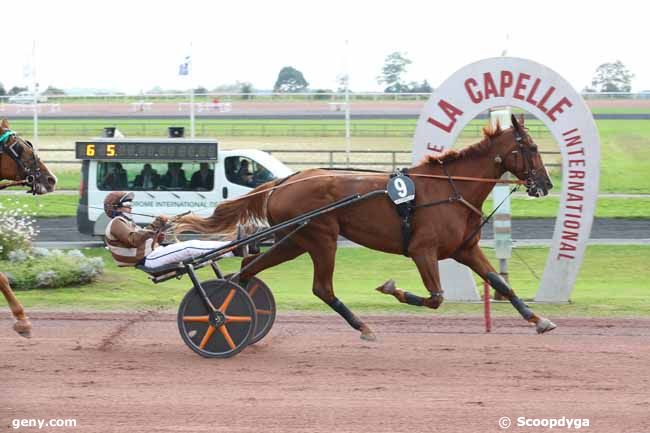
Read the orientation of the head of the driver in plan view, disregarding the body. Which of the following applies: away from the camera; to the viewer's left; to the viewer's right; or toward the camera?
to the viewer's right

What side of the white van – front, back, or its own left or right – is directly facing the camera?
right

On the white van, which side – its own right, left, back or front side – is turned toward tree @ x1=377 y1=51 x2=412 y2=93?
left

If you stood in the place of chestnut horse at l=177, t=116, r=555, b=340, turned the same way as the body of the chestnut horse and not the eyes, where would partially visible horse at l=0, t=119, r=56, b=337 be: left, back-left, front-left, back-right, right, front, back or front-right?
back

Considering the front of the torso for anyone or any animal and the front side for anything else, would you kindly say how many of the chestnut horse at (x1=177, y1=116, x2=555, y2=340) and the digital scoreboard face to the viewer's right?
1

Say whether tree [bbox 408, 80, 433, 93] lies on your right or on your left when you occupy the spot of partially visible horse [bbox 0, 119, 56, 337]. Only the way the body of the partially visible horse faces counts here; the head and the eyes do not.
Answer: on your left

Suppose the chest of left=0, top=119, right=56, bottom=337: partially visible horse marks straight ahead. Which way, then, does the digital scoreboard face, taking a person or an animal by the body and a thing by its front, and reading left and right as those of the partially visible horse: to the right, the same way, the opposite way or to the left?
to the right

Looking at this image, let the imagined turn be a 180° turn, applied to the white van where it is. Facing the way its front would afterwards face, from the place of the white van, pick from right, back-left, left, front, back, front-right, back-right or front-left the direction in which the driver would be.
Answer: left

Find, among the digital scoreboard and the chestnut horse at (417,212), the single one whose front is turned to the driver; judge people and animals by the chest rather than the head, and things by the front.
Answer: the digital scoreboard

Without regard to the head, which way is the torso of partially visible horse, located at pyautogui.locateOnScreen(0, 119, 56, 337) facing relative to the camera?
to the viewer's right

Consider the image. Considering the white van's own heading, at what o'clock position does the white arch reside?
The white arch is roughly at 2 o'clock from the white van.

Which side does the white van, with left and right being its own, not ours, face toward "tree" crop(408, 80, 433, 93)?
left

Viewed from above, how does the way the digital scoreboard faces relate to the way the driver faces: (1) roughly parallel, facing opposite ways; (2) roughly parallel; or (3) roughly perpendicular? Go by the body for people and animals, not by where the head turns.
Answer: roughly perpendicular
